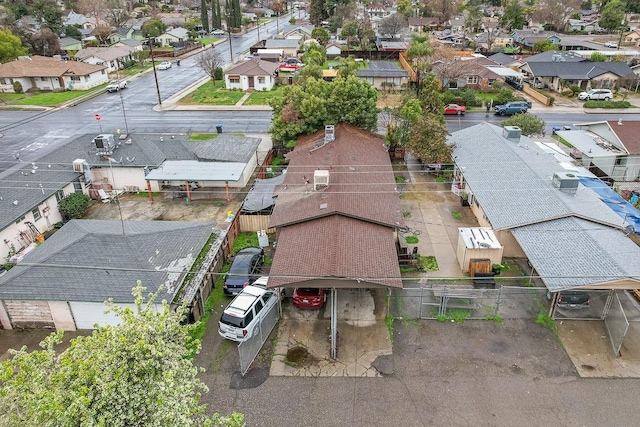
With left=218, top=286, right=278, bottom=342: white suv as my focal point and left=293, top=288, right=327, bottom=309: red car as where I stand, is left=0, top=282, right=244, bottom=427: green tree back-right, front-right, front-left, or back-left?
front-left

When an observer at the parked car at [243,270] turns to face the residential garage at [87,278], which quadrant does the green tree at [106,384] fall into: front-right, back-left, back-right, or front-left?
front-left

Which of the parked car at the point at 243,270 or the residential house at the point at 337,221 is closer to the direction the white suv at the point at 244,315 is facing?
the residential house
